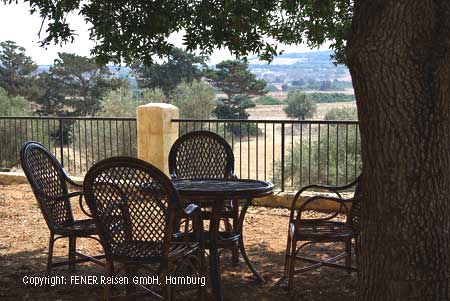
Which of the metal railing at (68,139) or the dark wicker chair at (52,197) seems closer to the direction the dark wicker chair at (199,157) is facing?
the dark wicker chair

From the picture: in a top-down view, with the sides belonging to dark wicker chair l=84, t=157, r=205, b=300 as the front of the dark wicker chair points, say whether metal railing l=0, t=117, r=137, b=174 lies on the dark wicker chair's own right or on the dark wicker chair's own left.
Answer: on the dark wicker chair's own left

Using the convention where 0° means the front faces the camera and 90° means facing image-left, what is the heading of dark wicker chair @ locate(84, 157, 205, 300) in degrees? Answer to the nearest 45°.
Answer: approximately 225°

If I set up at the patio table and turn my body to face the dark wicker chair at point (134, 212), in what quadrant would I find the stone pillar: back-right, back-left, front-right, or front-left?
back-right

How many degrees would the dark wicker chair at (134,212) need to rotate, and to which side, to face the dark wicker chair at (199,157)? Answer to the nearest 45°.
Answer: approximately 45° to its left

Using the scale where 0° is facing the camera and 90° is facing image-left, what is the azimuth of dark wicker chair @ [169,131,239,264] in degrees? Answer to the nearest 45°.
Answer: approximately 0°

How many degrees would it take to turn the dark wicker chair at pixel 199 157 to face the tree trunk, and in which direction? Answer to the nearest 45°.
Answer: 0° — it already faces it

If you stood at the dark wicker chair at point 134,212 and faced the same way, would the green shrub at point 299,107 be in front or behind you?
in front

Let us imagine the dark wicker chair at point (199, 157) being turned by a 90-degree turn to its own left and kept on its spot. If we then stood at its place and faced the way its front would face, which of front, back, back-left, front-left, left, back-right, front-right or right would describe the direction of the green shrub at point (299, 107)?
left

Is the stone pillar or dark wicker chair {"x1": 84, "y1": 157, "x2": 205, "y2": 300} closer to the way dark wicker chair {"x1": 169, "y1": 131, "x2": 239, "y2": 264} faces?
the dark wicker chair

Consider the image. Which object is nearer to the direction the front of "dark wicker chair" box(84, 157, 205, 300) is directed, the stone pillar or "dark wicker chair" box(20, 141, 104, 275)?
the stone pillar

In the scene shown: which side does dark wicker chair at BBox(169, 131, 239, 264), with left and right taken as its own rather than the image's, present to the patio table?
front

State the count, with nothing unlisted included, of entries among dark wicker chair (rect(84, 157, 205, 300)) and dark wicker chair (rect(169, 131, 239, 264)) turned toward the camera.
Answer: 1
